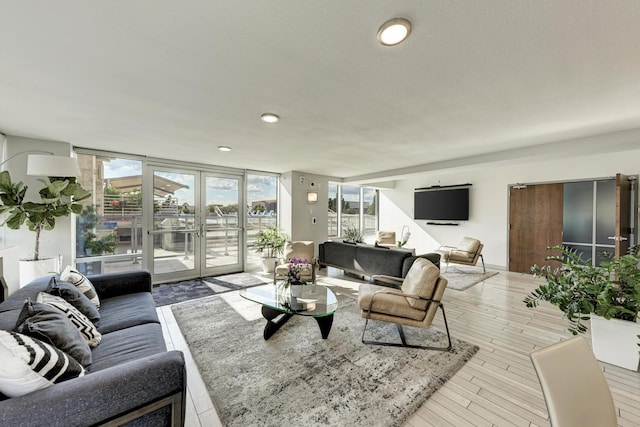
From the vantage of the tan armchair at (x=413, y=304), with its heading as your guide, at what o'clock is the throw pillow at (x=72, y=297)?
The throw pillow is roughly at 11 o'clock from the tan armchair.

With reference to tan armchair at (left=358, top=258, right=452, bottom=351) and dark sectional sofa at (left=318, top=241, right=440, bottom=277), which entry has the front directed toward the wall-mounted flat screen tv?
the dark sectional sofa

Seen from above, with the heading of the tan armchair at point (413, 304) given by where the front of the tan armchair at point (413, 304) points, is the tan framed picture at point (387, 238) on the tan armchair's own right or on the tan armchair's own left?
on the tan armchair's own right

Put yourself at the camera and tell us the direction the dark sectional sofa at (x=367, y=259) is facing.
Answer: facing away from the viewer and to the right of the viewer

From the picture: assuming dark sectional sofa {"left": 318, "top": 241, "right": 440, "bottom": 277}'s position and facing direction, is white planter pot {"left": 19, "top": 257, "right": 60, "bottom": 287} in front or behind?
behind

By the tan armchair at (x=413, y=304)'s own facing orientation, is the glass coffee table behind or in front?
in front

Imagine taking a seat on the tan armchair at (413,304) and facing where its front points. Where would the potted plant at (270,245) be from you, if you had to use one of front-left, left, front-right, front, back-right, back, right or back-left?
front-right

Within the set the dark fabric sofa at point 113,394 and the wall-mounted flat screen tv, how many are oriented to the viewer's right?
1

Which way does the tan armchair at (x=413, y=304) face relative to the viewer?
to the viewer's left

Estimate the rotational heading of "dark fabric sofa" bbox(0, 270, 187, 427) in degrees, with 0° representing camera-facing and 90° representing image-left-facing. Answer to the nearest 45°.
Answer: approximately 270°

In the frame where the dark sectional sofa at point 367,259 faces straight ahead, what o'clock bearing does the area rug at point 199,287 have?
The area rug is roughly at 7 o'clock from the dark sectional sofa.

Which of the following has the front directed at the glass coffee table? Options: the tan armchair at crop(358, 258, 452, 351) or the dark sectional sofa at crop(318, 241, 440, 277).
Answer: the tan armchair

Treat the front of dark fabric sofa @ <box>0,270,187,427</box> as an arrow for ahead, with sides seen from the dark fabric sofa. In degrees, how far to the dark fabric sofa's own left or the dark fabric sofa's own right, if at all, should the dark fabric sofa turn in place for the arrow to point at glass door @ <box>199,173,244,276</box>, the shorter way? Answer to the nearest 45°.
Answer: approximately 45° to the dark fabric sofa's own left

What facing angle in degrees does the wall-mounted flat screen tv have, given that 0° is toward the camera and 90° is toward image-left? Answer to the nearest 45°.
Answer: approximately 45°

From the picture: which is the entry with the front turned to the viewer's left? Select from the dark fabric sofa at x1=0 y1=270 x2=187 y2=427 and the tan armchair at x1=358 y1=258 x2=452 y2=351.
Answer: the tan armchair
